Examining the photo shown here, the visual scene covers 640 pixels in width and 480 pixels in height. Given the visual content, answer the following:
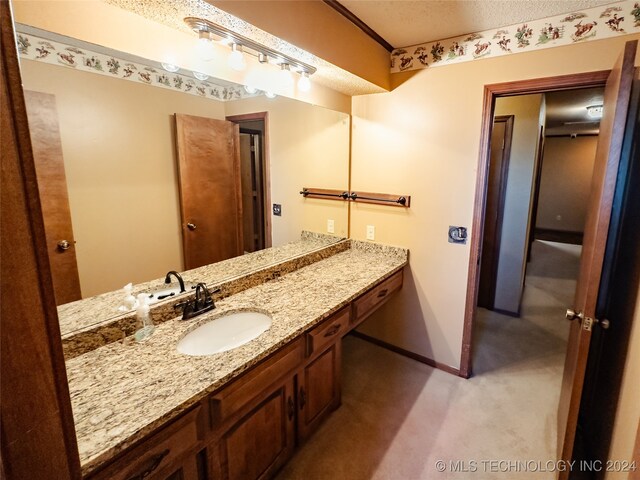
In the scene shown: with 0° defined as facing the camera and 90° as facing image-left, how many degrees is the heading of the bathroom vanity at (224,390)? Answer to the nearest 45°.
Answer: approximately 315°

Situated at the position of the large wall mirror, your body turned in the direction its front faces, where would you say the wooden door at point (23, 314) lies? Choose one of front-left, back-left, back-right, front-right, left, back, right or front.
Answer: front-right

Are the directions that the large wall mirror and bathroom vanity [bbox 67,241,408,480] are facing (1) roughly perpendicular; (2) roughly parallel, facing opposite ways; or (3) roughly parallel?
roughly parallel

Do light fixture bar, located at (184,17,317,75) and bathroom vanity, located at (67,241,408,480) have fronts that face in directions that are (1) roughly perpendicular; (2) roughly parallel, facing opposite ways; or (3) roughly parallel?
roughly parallel

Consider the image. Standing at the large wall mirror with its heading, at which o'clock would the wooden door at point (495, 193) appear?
The wooden door is roughly at 10 o'clock from the large wall mirror.

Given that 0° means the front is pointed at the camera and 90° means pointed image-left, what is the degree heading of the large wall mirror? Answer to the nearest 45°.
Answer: approximately 315°

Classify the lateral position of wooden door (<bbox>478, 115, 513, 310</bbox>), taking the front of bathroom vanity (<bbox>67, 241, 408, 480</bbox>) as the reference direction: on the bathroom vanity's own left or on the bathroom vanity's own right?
on the bathroom vanity's own left

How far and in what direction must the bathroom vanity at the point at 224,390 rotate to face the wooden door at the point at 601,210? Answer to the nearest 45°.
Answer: approximately 45° to its left

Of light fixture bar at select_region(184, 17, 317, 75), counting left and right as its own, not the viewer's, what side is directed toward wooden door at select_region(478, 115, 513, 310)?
left

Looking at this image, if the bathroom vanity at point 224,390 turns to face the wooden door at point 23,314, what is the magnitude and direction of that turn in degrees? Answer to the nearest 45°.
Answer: approximately 90° to its right

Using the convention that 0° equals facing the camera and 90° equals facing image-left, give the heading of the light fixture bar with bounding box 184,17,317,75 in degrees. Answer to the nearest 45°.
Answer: approximately 315°

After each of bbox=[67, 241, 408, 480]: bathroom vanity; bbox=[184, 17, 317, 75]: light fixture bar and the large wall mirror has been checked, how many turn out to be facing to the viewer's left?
0
